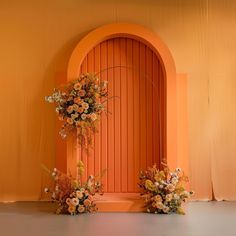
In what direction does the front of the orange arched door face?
toward the camera
